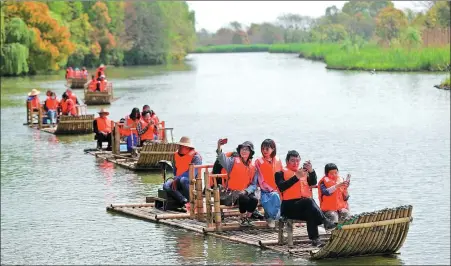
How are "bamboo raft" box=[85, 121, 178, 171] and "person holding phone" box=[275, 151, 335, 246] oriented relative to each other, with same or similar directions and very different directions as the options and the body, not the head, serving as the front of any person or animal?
same or similar directions

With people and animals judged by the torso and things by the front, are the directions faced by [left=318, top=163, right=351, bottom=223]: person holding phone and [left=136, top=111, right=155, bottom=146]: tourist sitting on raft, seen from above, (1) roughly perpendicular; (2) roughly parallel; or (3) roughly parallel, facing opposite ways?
roughly parallel

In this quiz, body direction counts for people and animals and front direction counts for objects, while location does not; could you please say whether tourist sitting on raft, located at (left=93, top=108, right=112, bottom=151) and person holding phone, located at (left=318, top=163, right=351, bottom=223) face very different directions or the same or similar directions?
same or similar directions

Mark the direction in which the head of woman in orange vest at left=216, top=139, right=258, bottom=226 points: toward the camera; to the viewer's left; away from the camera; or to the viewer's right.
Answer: toward the camera

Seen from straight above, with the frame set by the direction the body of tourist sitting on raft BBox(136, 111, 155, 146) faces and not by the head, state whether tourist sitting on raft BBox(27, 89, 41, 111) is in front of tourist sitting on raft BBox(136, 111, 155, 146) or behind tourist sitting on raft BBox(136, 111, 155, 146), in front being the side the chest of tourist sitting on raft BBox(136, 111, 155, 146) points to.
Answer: behind

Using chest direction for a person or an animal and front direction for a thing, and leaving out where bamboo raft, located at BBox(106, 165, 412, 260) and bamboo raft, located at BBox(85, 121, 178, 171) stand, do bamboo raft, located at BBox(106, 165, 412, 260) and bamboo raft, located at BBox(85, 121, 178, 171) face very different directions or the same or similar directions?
same or similar directions

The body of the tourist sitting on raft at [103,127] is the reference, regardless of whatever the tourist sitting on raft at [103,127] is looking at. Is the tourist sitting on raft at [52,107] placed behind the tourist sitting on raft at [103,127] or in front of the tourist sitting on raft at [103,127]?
behind

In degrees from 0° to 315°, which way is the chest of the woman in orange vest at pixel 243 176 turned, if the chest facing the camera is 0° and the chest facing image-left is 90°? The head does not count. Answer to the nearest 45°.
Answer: approximately 0°

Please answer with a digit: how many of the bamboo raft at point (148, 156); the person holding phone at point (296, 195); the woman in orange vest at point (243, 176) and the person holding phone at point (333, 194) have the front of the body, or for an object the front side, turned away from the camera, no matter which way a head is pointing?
0

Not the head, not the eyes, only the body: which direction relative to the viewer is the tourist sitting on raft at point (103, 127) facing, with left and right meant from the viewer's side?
facing the viewer and to the right of the viewer

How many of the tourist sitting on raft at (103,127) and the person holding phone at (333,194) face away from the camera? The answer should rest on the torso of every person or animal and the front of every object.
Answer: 0

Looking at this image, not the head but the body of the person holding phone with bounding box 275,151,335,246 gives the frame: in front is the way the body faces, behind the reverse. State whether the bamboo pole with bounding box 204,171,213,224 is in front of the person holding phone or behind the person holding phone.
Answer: behind

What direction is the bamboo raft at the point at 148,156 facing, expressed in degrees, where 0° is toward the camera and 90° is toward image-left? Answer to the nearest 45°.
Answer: approximately 315°
